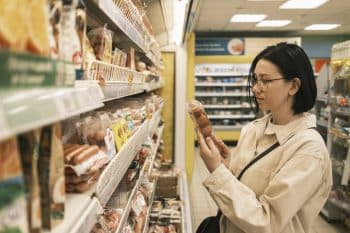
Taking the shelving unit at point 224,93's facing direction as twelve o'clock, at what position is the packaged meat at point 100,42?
The packaged meat is roughly at 12 o'clock from the shelving unit.

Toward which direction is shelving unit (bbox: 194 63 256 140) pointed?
toward the camera

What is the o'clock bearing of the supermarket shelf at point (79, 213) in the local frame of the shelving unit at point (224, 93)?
The supermarket shelf is roughly at 12 o'clock from the shelving unit.

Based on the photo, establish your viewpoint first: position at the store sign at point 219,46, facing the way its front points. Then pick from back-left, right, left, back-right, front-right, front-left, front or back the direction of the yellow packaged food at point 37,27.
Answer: front

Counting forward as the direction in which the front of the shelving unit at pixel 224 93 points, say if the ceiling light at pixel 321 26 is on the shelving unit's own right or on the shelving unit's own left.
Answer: on the shelving unit's own left

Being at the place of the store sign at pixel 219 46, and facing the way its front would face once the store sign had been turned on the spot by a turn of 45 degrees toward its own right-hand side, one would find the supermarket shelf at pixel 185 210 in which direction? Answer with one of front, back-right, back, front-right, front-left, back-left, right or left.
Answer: front-left

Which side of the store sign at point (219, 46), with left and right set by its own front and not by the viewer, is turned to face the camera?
front

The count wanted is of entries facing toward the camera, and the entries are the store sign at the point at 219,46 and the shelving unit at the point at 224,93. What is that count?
2

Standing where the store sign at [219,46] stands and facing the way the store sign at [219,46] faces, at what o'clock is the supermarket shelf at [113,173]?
The supermarket shelf is roughly at 12 o'clock from the store sign.

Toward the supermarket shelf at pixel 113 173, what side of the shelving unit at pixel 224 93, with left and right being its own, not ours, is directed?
front

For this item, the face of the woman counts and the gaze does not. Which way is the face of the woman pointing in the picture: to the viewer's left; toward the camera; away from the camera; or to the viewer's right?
to the viewer's left

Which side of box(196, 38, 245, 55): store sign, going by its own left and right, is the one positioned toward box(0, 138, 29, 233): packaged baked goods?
front

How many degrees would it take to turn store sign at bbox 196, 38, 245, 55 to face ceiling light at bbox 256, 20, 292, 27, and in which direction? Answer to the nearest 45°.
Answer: approximately 90° to its left

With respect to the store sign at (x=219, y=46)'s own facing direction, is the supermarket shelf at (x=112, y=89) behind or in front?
in front
